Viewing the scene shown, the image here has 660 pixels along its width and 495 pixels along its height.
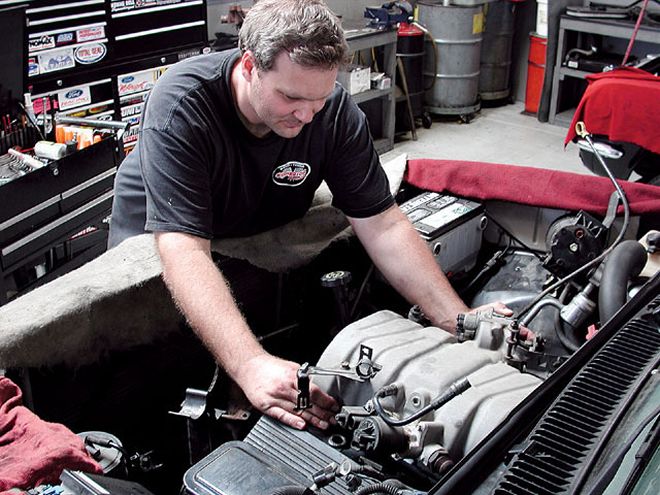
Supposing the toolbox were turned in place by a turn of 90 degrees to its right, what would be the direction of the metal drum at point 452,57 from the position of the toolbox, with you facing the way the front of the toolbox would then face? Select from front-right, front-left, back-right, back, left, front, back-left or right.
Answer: back

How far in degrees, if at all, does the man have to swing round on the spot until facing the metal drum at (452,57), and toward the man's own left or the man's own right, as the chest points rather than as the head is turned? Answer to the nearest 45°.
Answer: approximately 135° to the man's own left

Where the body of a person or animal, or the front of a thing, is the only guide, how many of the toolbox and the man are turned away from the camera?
0

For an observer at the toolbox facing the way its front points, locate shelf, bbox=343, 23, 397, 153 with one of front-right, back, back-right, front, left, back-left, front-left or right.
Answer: left

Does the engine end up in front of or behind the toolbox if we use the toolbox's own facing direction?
in front

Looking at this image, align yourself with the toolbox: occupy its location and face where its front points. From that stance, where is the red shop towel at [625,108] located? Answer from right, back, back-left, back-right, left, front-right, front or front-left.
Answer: front-left

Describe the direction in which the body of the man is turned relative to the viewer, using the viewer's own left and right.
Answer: facing the viewer and to the right of the viewer

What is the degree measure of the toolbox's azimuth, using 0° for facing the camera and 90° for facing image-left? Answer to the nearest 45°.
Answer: approximately 315°

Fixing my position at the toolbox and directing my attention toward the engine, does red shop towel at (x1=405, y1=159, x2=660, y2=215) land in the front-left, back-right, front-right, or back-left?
front-left

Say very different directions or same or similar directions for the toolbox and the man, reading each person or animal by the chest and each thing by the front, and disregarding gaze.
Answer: same or similar directions

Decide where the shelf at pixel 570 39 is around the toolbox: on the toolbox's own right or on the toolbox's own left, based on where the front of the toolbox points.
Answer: on the toolbox's own left

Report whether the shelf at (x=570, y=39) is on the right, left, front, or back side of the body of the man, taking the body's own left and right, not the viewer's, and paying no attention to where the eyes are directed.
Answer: left
